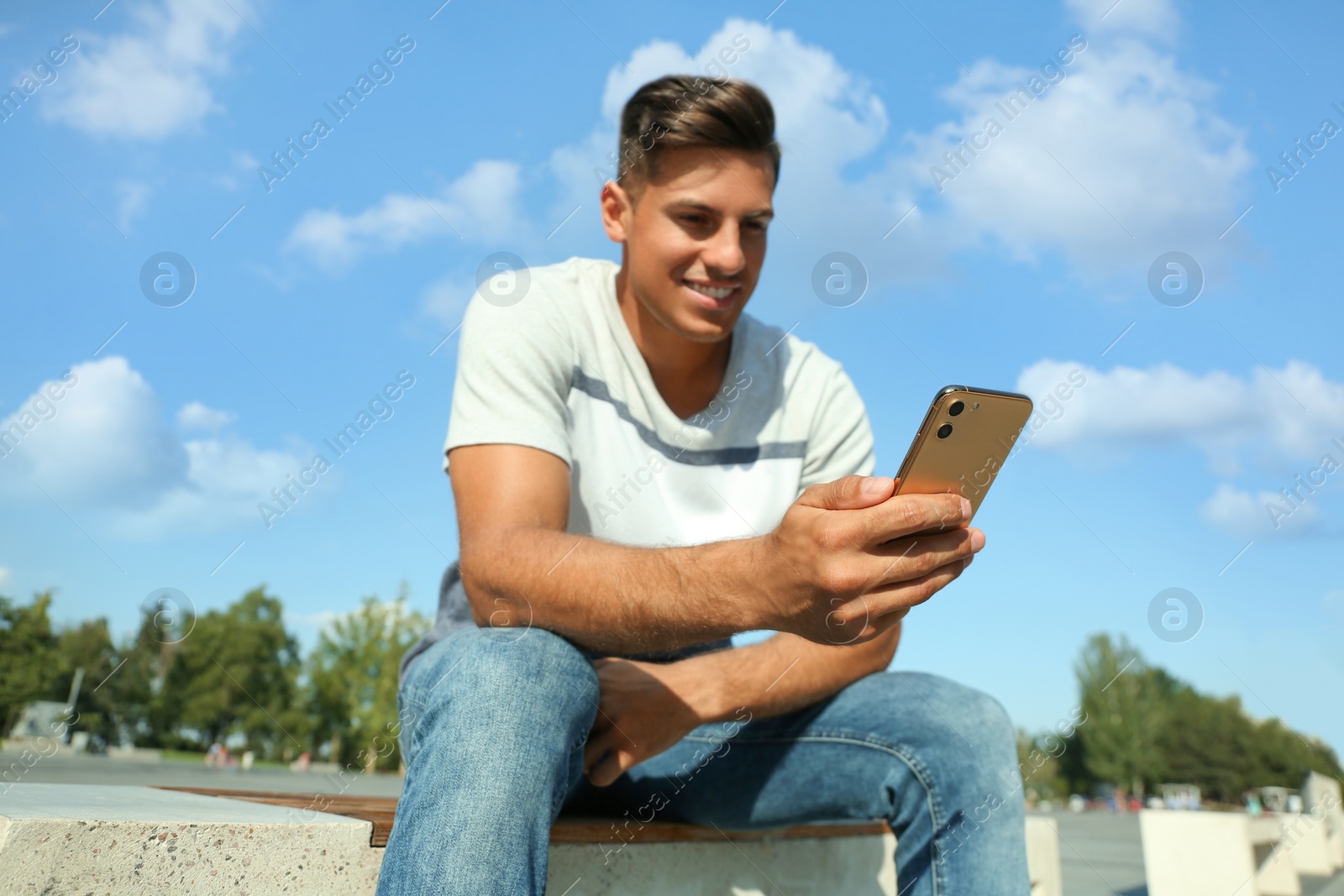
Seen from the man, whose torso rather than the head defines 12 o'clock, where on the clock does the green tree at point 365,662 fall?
The green tree is roughly at 7 o'clock from the man.

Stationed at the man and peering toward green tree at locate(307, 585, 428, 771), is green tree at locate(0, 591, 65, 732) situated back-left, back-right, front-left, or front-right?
front-left

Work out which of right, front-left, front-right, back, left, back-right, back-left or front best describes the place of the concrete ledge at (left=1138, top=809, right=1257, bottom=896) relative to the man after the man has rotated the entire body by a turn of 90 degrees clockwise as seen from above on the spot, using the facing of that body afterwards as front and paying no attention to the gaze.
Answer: back

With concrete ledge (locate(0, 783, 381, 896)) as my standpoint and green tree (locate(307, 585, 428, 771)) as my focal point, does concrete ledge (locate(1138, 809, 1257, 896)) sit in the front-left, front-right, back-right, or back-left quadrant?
front-right

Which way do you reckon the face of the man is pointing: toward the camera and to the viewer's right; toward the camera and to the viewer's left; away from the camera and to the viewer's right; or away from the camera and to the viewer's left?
toward the camera and to the viewer's right

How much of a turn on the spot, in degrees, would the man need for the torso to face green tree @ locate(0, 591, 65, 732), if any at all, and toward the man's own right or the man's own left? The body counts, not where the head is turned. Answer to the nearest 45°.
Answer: approximately 180°

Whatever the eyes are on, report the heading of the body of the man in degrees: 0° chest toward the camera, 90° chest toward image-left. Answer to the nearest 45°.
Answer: approximately 315°
